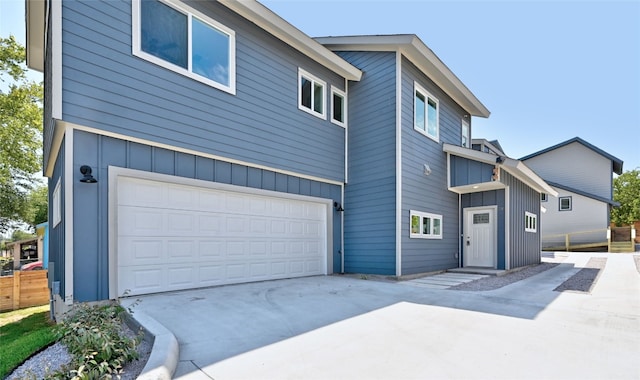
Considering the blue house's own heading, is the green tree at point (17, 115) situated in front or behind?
behind

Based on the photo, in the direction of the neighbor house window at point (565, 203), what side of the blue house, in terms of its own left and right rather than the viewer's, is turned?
left

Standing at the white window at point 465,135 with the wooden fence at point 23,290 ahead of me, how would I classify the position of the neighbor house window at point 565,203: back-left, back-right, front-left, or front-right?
back-right

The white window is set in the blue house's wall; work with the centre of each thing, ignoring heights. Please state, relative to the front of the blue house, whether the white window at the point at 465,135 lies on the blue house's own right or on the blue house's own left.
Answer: on the blue house's own left

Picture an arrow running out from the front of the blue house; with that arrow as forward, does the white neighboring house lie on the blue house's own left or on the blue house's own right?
on the blue house's own left

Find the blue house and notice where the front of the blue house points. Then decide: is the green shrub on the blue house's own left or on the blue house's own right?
on the blue house's own right

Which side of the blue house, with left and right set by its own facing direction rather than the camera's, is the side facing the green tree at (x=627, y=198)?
left

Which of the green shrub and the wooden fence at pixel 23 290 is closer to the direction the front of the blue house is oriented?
the green shrub

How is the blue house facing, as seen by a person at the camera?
facing the viewer and to the right of the viewer
